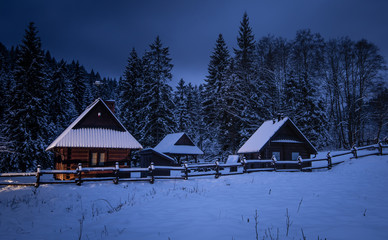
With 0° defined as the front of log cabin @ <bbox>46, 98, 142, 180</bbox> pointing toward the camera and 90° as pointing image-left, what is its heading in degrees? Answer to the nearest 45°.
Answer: approximately 0°

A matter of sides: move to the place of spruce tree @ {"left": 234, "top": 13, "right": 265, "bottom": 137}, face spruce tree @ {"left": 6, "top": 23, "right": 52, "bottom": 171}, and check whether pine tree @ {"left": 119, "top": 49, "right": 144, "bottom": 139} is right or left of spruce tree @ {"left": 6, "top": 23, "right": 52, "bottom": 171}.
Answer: right

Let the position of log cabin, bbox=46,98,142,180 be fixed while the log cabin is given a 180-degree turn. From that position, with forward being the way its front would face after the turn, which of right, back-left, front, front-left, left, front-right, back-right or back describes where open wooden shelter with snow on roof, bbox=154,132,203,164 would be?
front-right

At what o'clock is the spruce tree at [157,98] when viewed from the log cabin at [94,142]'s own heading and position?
The spruce tree is roughly at 7 o'clock from the log cabin.

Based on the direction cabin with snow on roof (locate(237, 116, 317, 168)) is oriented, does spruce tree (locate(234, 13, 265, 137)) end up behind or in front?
behind

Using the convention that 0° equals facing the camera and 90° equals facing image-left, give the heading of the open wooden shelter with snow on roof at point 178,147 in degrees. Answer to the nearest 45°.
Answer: approximately 315°

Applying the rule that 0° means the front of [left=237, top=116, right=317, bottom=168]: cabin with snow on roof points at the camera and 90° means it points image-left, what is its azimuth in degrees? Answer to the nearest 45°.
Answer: approximately 315°

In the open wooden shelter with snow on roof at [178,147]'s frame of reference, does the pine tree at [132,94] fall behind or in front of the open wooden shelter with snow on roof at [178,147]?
behind

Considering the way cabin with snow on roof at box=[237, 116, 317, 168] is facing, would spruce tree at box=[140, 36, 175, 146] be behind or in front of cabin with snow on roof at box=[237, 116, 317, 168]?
behind
